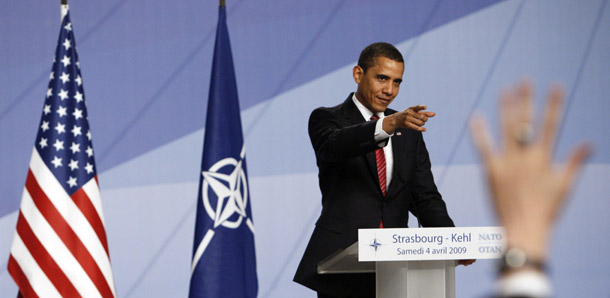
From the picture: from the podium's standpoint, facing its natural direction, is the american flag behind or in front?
behind

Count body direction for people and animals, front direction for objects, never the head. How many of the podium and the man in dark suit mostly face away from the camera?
0

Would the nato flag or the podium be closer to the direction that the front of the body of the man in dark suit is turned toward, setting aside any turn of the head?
the podium

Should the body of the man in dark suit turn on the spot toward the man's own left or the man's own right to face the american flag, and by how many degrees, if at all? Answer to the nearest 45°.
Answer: approximately 135° to the man's own right

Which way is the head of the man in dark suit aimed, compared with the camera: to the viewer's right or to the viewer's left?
to the viewer's right

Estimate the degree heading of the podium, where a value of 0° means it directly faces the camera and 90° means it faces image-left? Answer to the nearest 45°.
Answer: approximately 315°

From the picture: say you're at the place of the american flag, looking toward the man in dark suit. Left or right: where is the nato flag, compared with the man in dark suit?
left

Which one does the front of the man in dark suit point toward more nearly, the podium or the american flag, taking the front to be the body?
the podium
